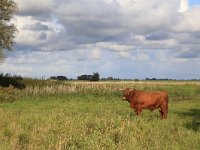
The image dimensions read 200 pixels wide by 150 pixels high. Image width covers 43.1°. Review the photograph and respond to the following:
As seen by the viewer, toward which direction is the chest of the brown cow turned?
to the viewer's left
